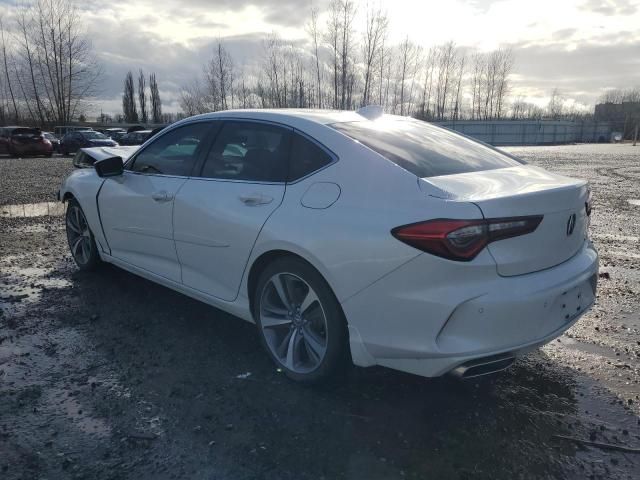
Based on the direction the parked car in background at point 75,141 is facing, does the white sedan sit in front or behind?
in front

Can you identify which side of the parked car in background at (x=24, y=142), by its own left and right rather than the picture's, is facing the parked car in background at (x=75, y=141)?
right

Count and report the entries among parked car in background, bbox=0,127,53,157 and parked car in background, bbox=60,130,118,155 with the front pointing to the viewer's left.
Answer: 0

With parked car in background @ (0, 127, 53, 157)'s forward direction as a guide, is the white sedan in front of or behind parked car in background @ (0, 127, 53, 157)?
in front

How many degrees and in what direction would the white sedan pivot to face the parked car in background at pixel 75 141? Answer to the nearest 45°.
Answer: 0° — it already faces it

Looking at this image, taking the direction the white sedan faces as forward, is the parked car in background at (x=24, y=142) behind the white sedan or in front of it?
in front

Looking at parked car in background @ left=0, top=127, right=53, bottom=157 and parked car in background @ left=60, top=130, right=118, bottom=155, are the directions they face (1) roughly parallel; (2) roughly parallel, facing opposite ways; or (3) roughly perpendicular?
roughly parallel

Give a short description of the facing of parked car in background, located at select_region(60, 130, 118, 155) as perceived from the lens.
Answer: facing the viewer and to the right of the viewer

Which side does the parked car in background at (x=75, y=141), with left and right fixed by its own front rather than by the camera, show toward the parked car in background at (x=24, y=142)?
right

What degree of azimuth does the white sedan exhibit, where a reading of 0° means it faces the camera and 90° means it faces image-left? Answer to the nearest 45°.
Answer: approximately 135°
